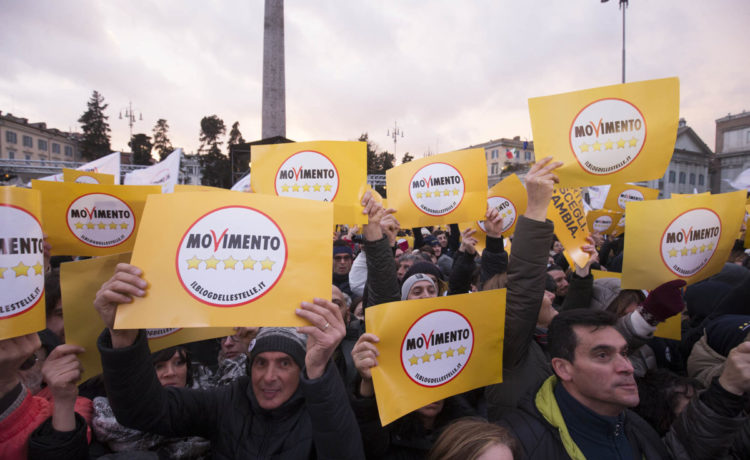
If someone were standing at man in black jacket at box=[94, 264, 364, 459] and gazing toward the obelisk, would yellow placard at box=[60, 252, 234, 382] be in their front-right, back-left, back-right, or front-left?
front-left

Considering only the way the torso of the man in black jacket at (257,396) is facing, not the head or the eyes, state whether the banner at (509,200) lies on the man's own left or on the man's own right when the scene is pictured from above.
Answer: on the man's own left

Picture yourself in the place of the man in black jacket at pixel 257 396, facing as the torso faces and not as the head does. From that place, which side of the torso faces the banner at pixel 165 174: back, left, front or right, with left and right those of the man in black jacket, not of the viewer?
back

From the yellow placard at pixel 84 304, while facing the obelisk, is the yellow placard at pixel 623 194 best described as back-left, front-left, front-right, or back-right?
front-right

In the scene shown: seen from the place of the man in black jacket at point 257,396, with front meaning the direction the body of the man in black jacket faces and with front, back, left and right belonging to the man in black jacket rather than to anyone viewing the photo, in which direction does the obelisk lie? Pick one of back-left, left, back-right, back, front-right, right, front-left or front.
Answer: back

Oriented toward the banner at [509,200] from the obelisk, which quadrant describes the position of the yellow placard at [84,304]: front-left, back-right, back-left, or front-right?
front-right

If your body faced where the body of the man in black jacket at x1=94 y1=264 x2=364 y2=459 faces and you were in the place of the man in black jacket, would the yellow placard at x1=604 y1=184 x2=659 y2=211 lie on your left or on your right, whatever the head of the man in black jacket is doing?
on your left

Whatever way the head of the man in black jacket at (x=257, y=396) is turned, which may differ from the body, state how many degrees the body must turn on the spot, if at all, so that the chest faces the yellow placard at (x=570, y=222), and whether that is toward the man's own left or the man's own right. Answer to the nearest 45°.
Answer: approximately 90° to the man's own left

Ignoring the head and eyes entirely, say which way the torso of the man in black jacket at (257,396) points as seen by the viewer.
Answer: toward the camera
